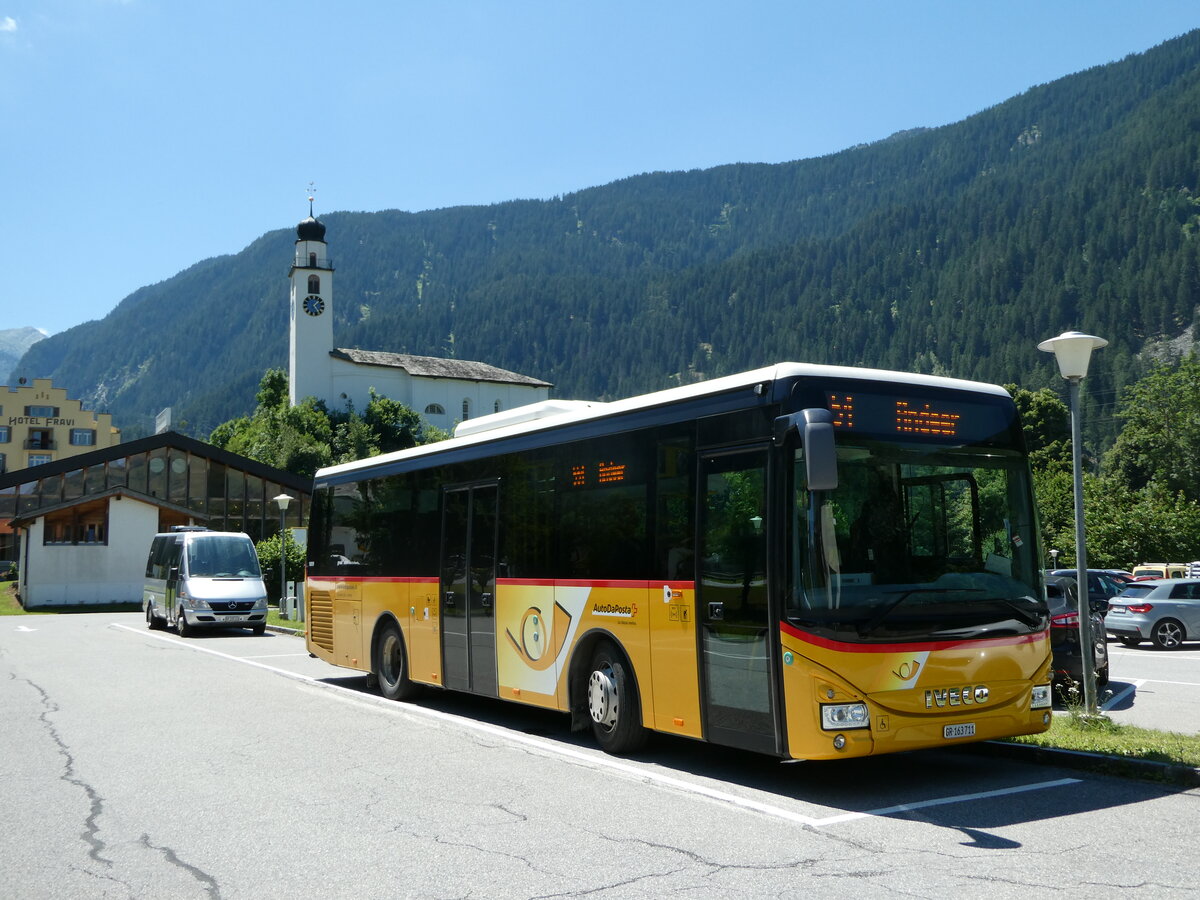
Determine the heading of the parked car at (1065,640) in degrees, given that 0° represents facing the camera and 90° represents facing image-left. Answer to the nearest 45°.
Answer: approximately 225°

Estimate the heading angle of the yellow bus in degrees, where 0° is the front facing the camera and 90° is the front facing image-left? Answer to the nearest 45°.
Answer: approximately 315°

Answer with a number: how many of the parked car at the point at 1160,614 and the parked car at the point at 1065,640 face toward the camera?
0

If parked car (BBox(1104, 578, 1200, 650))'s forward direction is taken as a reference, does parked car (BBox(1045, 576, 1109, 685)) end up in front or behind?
behind

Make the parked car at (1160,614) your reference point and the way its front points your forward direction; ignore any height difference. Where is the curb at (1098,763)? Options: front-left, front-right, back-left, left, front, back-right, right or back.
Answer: back-right

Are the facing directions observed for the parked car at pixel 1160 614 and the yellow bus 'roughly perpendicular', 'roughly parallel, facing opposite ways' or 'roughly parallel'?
roughly perpendicular

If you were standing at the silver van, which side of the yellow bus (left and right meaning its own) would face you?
back

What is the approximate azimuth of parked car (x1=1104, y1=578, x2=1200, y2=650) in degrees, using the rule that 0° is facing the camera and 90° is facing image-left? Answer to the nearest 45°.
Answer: approximately 225°

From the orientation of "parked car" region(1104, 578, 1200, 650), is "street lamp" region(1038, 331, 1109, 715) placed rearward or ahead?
rearward

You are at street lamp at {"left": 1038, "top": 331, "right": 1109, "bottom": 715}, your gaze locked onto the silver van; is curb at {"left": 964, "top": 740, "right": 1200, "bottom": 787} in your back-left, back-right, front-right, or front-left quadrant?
back-left
